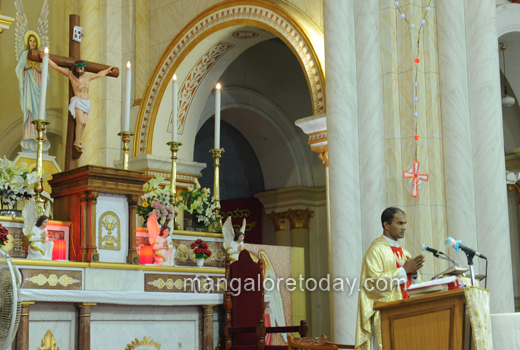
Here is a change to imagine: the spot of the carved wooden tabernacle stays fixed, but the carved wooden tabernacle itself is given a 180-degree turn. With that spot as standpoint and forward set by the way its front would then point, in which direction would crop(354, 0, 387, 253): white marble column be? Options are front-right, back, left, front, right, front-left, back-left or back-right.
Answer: back-right

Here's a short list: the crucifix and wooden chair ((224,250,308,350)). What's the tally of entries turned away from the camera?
0

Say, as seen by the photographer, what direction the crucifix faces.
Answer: facing the viewer and to the right of the viewer

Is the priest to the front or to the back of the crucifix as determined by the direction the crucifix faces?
to the front

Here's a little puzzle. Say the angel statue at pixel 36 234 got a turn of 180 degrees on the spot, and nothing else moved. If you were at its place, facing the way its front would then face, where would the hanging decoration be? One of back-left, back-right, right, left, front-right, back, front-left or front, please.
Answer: back

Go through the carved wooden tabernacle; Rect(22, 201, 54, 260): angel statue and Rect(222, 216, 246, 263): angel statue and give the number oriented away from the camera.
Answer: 0

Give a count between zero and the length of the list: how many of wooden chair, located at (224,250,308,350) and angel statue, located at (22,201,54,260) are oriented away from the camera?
0

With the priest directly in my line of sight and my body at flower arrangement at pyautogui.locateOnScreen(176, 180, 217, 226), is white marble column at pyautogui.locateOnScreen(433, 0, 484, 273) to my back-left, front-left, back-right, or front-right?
front-left

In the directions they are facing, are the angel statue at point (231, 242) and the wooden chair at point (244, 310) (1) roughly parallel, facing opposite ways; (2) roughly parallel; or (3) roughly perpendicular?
roughly parallel
